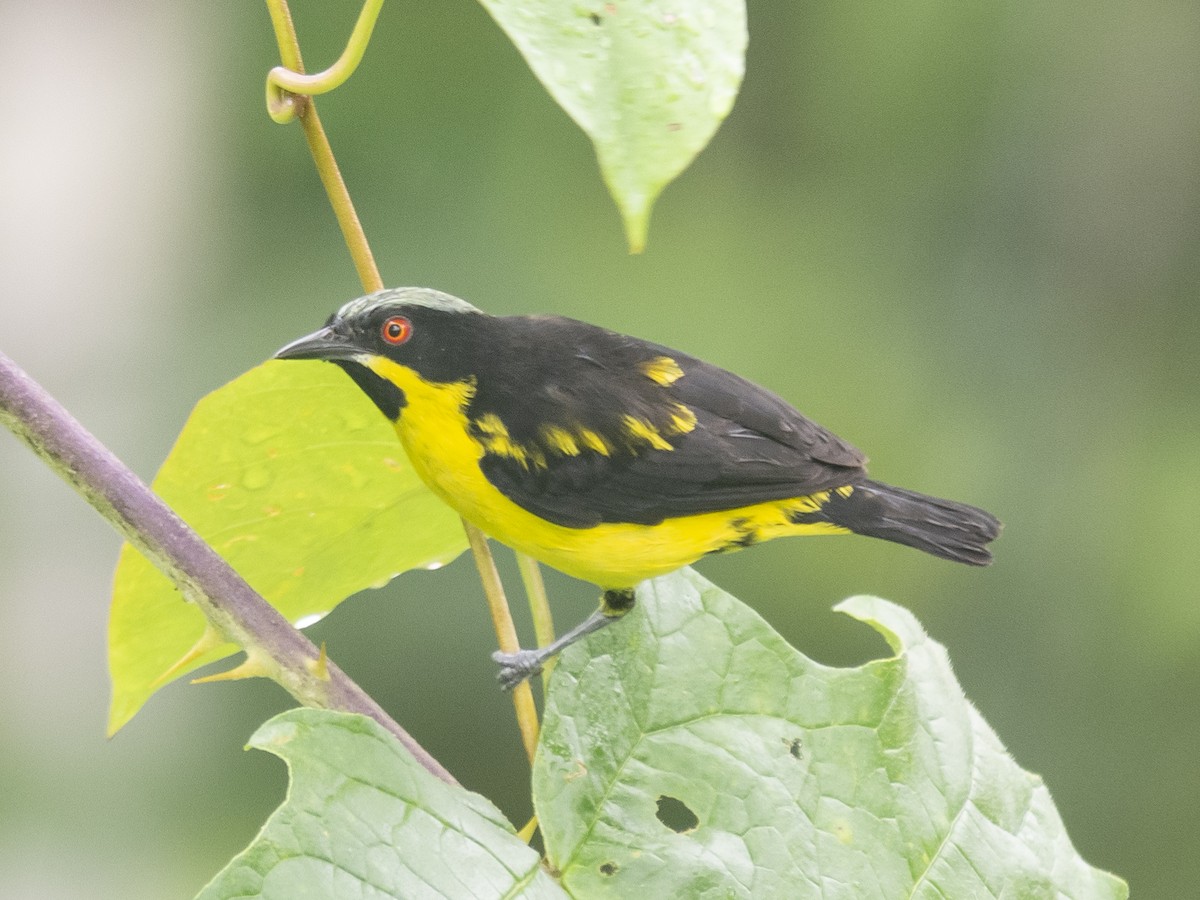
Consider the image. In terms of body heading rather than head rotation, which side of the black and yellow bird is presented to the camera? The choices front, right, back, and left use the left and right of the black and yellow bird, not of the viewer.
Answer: left

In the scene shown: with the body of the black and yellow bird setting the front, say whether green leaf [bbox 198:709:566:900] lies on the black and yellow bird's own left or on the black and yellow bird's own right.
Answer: on the black and yellow bird's own left

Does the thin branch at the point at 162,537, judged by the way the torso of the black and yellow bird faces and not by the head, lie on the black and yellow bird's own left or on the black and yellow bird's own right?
on the black and yellow bird's own left
